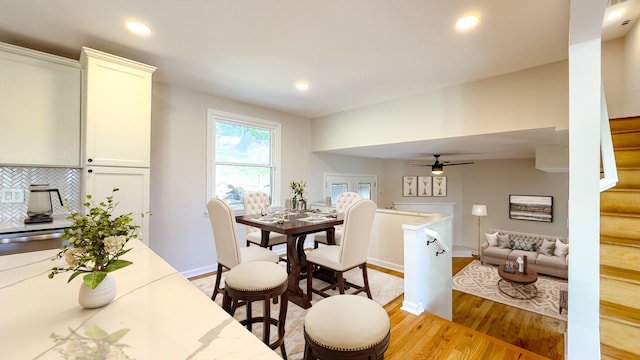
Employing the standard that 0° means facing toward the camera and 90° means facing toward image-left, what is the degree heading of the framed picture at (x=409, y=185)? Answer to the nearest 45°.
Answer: approximately 0°

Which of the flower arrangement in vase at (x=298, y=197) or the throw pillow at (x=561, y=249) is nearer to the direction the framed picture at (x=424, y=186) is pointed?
the flower arrangement in vase

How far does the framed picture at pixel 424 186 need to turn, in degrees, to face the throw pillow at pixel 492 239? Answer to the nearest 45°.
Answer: approximately 90° to its left

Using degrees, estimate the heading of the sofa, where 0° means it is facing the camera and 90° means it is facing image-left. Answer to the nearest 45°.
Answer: approximately 45°

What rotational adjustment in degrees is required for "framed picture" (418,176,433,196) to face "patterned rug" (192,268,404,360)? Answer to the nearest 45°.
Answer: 0° — it already faces it

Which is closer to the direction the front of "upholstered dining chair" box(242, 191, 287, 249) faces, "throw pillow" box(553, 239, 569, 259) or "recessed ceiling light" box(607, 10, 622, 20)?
the recessed ceiling light
